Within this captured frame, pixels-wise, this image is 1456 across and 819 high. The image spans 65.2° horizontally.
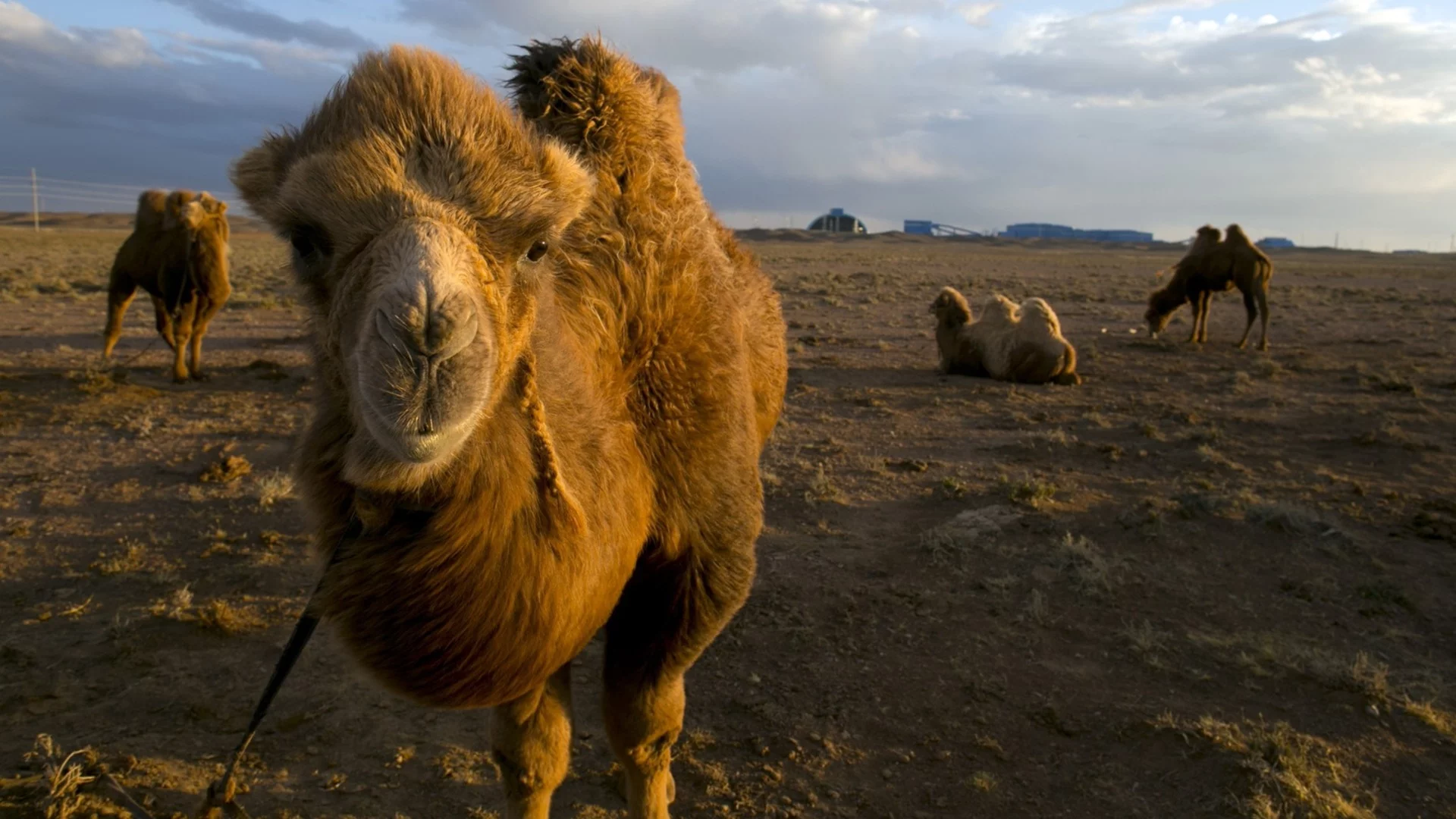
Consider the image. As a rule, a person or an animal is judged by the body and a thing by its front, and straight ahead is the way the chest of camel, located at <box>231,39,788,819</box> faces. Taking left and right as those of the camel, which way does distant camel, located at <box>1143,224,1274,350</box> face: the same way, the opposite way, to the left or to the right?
to the right

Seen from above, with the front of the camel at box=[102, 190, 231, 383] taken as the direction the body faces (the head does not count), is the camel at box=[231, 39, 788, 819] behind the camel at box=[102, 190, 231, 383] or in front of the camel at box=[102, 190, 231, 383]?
in front

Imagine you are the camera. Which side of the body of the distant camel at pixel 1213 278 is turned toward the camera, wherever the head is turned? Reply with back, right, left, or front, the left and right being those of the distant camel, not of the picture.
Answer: left

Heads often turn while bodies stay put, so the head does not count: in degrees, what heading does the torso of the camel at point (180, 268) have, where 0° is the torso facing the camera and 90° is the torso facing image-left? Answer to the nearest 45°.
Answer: approximately 315°

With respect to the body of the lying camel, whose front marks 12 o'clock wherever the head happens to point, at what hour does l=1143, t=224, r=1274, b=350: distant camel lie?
The distant camel is roughly at 4 o'clock from the lying camel.

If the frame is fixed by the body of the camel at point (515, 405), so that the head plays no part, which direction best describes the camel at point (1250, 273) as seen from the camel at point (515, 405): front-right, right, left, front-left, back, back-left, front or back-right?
back

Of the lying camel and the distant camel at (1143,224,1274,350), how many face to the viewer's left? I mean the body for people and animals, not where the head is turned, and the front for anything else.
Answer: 2

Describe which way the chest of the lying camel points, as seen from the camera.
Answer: to the viewer's left

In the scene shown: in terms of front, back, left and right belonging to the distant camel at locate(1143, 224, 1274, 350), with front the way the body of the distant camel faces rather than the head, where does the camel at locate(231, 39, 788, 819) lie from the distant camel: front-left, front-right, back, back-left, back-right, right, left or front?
left

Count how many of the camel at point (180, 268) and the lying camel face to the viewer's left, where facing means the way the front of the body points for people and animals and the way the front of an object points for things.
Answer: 1

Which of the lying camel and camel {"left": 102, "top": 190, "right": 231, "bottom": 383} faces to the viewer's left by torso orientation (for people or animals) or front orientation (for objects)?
the lying camel

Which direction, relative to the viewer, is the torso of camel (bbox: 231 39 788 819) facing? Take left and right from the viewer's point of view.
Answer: facing the viewer and to the left of the viewer

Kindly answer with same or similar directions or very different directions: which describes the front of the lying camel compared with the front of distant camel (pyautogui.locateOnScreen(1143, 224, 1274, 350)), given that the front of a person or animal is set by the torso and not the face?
same or similar directions
